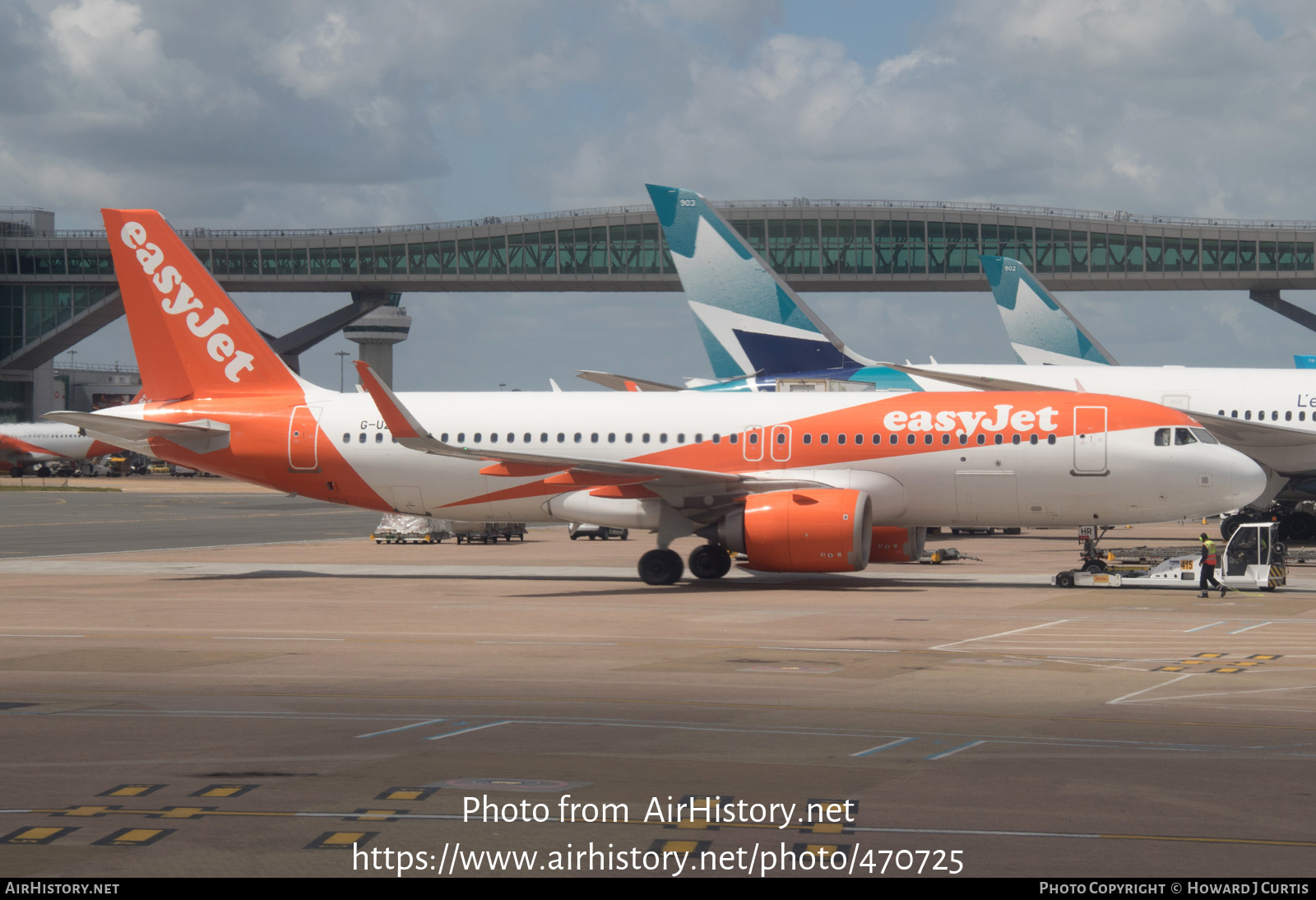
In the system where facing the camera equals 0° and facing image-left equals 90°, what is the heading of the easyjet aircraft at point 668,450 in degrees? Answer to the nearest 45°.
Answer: approximately 270°

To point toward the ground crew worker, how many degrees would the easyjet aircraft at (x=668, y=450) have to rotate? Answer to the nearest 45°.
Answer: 0° — it already faces them
